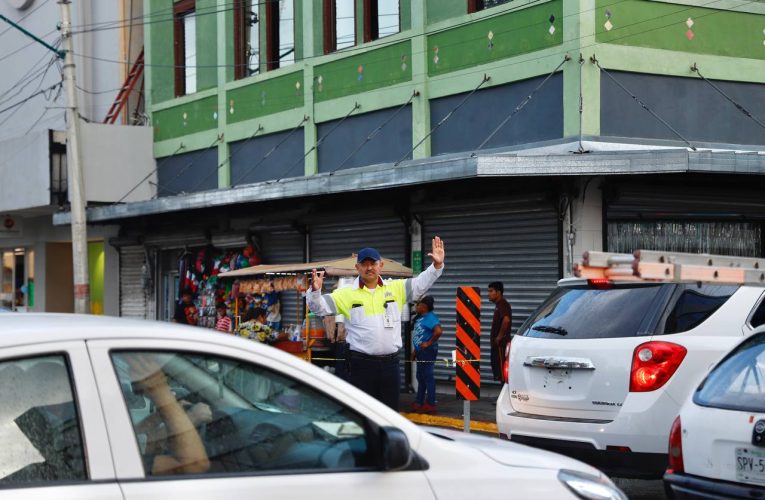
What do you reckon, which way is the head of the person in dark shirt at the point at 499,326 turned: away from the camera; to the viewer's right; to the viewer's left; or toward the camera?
to the viewer's left

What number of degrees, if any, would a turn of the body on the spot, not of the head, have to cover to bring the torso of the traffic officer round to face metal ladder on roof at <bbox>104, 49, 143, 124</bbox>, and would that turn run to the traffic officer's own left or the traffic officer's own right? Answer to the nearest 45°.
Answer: approximately 180°

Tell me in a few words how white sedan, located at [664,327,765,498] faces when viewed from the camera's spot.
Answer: facing away from the viewer and to the right of the viewer

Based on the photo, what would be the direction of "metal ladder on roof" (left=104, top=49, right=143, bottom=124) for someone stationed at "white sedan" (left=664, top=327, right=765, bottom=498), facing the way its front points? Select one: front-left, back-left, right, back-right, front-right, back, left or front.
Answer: left

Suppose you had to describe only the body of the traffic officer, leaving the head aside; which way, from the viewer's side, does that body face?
toward the camera

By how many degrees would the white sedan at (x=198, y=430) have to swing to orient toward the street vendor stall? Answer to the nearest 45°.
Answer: approximately 90° to its left

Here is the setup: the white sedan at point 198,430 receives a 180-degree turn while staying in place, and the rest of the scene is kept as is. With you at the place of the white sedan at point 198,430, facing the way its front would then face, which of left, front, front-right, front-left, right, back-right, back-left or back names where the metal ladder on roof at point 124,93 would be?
right

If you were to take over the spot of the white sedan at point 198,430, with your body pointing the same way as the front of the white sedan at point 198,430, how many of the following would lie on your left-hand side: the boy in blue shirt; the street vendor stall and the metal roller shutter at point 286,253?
3

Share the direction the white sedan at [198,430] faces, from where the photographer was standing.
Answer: facing to the right of the viewer

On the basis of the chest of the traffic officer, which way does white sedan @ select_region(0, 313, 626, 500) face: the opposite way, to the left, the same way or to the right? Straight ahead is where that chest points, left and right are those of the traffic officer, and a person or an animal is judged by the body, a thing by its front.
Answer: to the left
